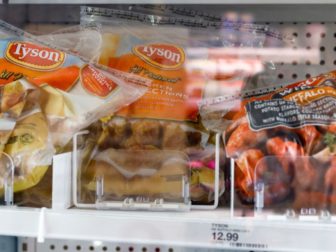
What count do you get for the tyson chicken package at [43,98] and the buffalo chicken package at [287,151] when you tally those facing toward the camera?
2

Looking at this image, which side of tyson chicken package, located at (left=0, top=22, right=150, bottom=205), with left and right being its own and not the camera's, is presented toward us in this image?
front
